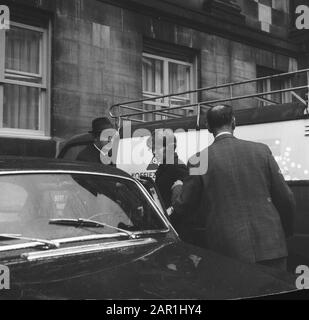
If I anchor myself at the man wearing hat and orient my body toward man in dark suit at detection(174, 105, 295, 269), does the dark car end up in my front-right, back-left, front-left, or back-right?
front-right

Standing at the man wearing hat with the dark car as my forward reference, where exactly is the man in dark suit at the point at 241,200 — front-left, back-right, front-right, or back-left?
front-left

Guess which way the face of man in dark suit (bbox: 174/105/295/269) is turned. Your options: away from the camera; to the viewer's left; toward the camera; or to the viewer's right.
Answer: away from the camera

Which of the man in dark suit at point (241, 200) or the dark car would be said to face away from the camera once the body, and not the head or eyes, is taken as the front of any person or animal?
the man in dark suit

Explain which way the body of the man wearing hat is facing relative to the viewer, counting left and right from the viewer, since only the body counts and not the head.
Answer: facing the viewer and to the right of the viewer

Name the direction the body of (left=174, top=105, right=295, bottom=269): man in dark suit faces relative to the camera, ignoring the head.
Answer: away from the camera

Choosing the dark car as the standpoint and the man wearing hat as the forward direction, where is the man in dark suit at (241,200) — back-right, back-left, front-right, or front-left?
front-right

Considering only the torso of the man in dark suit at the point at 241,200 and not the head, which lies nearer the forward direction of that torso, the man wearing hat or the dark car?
the man wearing hat

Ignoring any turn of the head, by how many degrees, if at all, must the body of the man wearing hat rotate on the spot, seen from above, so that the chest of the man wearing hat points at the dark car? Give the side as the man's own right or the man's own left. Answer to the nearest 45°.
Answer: approximately 45° to the man's own right

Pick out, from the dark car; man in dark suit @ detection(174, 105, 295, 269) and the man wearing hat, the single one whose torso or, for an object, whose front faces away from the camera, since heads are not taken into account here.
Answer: the man in dark suit

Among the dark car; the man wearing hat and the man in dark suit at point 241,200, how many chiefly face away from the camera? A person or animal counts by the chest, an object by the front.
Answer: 1

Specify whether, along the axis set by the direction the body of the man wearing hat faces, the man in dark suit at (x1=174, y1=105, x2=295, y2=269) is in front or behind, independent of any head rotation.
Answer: in front

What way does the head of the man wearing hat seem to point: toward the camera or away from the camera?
toward the camera
